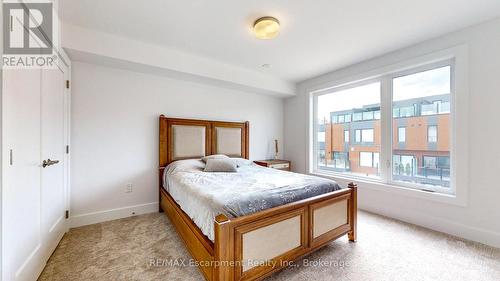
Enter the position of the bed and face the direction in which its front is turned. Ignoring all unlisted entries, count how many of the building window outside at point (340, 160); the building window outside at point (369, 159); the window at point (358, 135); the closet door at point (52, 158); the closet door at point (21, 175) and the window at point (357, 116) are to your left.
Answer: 4

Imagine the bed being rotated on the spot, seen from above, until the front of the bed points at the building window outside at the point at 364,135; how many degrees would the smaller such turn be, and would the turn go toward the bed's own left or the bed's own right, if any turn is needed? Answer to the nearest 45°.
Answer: approximately 90° to the bed's own left

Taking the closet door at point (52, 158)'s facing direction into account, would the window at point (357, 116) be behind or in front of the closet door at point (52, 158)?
in front

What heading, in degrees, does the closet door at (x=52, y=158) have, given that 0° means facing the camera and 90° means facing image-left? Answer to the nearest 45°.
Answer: approximately 270°

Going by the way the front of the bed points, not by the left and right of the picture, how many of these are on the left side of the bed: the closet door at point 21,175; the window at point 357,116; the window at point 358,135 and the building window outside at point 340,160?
3

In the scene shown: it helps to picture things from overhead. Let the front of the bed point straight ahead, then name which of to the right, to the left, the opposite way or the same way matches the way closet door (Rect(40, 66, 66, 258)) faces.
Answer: to the left

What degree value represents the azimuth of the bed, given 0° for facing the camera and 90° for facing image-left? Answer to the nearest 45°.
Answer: approximately 315°

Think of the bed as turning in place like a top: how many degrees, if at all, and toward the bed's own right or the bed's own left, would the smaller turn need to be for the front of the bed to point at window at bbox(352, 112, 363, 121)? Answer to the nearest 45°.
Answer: approximately 90° to the bed's own left
